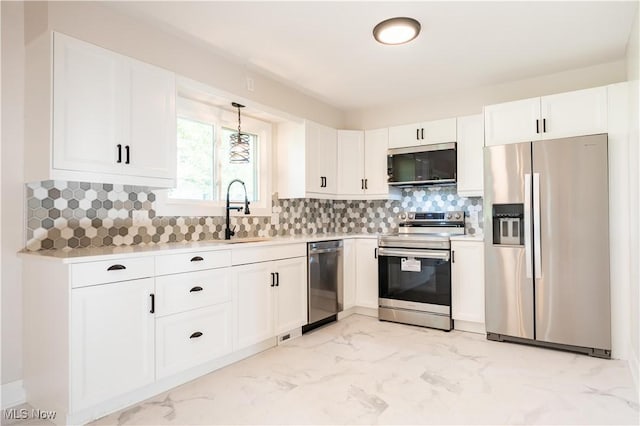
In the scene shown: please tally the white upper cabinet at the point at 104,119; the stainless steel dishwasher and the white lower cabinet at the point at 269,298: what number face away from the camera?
0

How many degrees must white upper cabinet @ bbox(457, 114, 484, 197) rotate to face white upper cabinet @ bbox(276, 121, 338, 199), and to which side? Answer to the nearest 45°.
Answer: approximately 90° to its right

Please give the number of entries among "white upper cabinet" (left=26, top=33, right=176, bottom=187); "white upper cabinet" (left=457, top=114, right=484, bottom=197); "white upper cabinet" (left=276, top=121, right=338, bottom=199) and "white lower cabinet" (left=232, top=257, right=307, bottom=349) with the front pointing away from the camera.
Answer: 0

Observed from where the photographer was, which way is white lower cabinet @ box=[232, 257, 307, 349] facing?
facing the viewer and to the right of the viewer

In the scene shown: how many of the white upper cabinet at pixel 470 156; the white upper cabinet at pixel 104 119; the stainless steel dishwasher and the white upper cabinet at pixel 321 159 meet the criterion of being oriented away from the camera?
0

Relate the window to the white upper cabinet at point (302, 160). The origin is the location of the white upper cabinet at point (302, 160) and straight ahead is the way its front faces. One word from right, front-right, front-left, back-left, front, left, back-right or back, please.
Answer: right

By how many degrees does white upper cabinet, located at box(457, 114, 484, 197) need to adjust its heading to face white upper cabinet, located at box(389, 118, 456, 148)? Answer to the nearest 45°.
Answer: approximately 90° to its right

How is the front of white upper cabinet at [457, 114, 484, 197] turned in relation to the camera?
facing the viewer

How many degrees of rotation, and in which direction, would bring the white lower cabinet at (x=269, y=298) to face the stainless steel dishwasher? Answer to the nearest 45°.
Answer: approximately 90° to its left

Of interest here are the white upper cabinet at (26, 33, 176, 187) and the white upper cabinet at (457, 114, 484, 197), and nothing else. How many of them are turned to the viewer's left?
0

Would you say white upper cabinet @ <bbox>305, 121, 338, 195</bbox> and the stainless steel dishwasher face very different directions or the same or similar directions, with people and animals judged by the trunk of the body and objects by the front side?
same or similar directions

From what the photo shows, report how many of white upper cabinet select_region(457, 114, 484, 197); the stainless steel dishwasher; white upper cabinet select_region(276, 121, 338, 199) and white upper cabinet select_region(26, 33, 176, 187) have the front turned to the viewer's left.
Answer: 0
